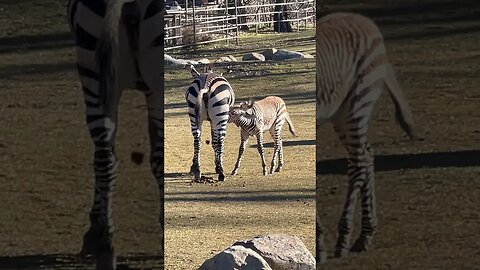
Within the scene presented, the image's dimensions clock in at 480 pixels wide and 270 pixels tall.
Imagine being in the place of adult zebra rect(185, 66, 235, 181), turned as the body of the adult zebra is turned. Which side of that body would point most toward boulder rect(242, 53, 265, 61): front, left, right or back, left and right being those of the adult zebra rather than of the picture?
front

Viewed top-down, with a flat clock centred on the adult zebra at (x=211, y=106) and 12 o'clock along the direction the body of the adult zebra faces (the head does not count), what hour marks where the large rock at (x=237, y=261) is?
The large rock is roughly at 6 o'clock from the adult zebra.

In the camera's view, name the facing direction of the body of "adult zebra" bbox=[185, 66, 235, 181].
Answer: away from the camera
